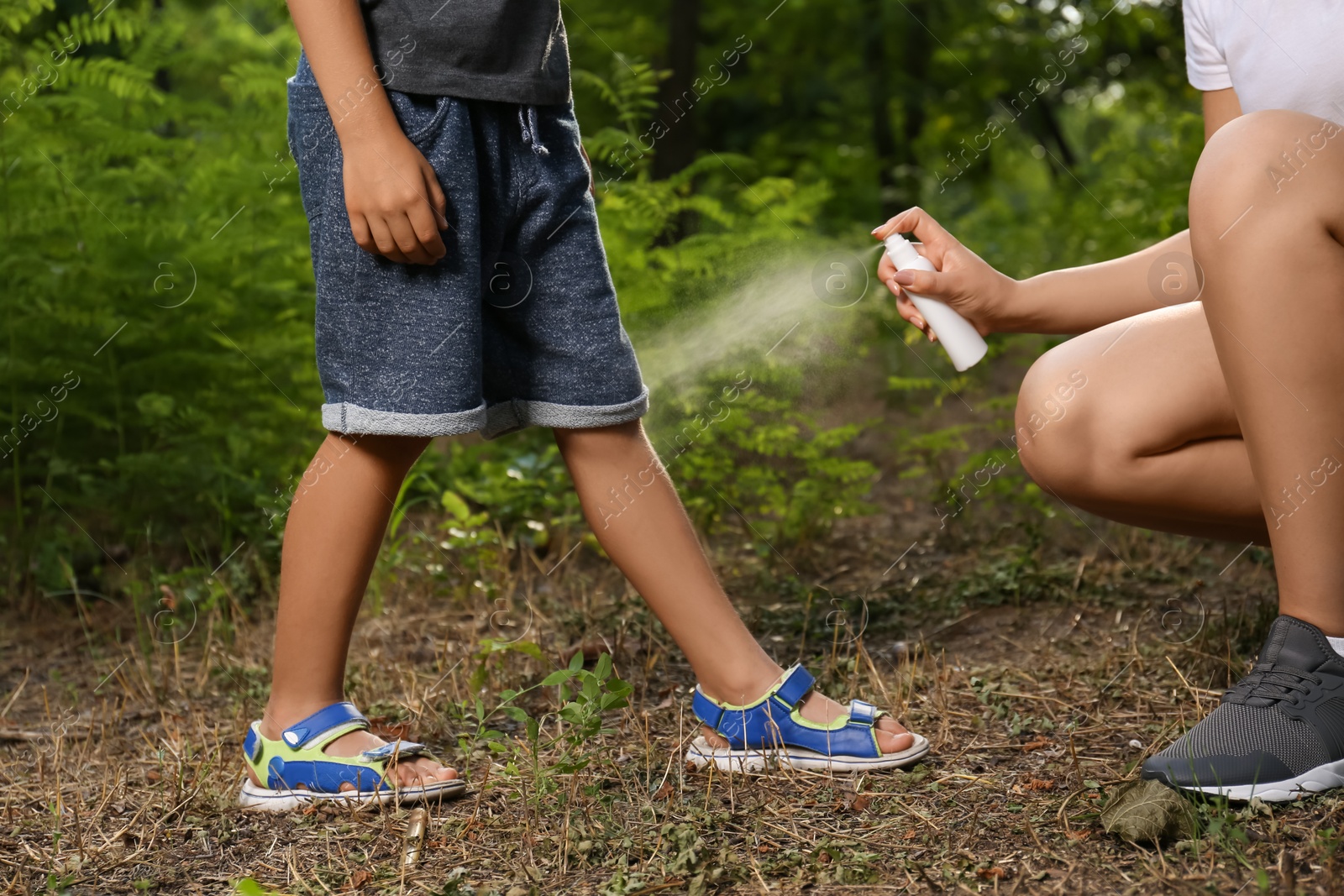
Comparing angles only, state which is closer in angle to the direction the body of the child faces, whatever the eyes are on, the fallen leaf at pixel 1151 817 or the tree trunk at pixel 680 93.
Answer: the fallen leaf

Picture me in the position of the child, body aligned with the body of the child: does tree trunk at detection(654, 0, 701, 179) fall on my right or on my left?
on my left

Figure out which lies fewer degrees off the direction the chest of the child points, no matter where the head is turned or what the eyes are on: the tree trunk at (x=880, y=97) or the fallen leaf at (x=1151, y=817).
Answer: the fallen leaf

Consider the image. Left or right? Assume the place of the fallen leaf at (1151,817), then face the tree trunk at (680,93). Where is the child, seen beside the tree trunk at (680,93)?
left

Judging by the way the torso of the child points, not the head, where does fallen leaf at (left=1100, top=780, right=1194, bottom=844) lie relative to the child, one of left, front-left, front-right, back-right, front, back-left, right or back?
front

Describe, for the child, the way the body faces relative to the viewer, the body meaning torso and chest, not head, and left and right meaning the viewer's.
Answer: facing the viewer and to the right of the viewer

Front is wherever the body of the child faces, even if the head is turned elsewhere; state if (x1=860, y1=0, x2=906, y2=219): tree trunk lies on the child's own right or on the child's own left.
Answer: on the child's own left
